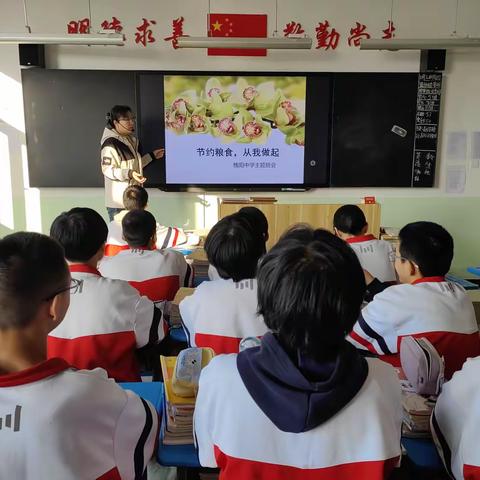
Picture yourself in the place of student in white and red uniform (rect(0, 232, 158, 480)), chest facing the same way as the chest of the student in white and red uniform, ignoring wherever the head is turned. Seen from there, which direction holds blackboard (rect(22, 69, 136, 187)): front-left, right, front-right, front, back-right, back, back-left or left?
front-left

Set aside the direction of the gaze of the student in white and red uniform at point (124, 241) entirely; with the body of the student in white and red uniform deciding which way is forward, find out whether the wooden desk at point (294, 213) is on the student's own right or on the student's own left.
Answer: on the student's own right

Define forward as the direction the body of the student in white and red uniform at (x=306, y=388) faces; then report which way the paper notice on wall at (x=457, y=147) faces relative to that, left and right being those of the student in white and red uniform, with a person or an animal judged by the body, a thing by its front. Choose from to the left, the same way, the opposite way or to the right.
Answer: the opposite way

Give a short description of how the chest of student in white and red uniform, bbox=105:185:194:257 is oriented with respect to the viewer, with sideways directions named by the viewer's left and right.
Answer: facing away from the viewer

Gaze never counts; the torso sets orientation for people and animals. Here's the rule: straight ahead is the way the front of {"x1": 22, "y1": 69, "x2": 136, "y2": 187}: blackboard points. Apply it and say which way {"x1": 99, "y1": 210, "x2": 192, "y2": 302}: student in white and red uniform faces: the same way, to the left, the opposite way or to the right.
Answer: the opposite way

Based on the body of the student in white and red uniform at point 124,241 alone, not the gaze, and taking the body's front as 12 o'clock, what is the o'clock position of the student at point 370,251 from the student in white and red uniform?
The student is roughly at 4 o'clock from the student in white and red uniform.

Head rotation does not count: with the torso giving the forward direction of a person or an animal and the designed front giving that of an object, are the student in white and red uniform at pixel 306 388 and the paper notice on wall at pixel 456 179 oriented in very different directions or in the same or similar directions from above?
very different directions

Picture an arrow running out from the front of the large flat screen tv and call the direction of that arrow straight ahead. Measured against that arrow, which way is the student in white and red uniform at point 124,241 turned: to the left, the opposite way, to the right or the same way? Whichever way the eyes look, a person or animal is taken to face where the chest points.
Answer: the opposite way

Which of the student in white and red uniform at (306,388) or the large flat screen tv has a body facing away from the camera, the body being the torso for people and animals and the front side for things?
the student in white and red uniform

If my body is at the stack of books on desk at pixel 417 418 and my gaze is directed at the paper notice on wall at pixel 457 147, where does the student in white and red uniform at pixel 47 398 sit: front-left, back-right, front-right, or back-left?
back-left

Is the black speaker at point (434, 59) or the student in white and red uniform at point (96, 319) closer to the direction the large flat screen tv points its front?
the student in white and red uniform

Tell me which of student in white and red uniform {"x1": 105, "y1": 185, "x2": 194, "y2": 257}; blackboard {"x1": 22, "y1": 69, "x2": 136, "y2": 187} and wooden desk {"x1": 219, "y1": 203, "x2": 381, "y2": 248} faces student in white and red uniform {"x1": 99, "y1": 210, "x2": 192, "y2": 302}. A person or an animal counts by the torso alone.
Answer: the blackboard

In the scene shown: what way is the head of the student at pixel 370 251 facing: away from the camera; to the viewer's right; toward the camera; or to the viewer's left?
away from the camera

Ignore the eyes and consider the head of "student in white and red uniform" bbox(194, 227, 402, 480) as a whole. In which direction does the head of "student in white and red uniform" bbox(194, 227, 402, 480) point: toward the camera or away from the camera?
away from the camera

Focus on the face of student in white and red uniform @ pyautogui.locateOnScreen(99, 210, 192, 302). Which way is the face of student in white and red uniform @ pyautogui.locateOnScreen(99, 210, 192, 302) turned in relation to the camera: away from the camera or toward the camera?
away from the camera
